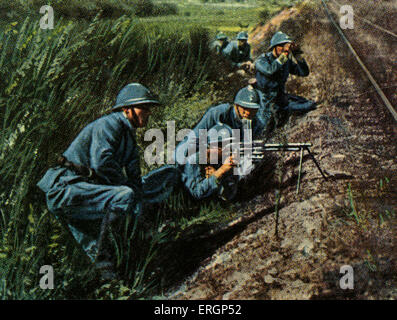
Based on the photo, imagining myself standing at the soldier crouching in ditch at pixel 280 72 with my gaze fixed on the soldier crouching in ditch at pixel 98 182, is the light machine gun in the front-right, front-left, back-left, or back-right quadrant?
front-left

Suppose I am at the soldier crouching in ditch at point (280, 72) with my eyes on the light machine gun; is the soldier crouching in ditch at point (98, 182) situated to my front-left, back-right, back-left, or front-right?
front-right

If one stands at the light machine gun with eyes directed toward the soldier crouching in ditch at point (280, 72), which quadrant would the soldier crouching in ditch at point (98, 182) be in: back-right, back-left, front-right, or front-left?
back-left

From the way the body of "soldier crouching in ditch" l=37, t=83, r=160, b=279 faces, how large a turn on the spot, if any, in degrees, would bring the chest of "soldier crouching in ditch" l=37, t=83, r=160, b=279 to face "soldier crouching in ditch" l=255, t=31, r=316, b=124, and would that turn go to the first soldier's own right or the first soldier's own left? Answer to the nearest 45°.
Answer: approximately 45° to the first soldier's own left

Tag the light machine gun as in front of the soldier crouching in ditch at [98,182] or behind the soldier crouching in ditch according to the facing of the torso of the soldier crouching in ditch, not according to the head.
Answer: in front

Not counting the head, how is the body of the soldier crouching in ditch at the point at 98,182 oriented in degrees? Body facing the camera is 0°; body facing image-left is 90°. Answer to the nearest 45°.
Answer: approximately 270°

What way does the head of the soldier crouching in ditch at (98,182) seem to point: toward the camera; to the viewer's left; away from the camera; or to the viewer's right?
to the viewer's right
